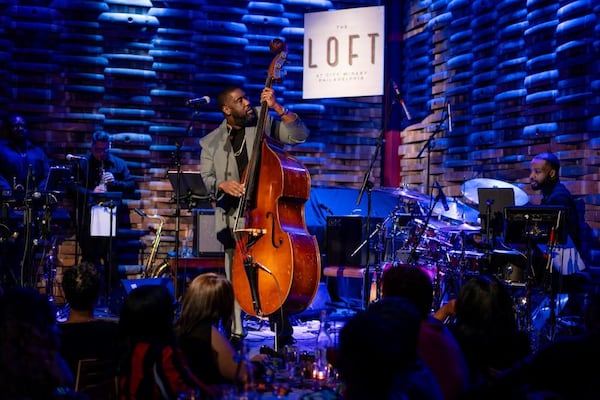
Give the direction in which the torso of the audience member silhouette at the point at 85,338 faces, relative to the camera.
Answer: away from the camera

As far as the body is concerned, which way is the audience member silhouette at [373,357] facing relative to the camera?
away from the camera

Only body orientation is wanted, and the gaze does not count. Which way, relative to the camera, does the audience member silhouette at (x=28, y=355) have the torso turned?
away from the camera

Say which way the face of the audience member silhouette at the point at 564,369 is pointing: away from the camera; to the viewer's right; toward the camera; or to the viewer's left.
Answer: away from the camera

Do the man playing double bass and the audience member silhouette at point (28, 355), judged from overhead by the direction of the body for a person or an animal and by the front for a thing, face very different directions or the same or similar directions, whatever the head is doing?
very different directions

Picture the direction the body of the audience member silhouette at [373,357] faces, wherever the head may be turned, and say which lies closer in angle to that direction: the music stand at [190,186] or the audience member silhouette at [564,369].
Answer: the music stand

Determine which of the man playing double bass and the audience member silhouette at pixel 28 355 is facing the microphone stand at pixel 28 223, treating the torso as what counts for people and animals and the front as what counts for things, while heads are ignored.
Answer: the audience member silhouette

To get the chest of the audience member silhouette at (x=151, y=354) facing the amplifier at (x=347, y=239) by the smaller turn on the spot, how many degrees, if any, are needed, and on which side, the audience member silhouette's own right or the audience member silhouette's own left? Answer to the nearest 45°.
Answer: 0° — they already face it

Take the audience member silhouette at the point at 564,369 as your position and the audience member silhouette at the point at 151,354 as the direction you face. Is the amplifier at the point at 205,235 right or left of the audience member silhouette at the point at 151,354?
right

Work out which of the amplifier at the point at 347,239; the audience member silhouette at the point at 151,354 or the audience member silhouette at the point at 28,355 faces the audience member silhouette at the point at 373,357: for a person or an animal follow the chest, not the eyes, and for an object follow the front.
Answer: the amplifier

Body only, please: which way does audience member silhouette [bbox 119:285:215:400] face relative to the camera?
away from the camera

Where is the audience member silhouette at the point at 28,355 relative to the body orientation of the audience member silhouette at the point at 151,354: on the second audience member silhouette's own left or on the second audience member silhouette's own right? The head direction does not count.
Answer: on the second audience member silhouette's own left
